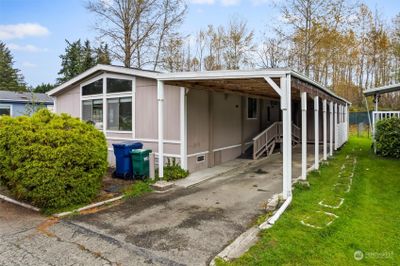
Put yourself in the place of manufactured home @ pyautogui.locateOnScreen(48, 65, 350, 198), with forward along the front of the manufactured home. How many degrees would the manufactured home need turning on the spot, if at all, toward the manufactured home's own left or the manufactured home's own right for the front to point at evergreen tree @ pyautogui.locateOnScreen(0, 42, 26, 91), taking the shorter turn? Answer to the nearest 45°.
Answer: approximately 90° to the manufactured home's own right

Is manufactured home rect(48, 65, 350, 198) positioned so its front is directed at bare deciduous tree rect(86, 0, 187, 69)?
no

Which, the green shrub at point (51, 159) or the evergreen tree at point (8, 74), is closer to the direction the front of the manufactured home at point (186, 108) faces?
the green shrub

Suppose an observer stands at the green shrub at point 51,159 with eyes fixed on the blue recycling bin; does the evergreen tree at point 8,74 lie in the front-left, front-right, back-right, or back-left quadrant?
front-left

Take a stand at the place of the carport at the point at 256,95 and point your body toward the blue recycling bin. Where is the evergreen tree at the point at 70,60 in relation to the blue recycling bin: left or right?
right

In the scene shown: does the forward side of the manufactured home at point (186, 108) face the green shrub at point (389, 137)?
no

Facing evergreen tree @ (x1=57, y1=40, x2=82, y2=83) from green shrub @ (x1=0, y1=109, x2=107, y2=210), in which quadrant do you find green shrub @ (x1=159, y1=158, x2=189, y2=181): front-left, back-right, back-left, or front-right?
front-right

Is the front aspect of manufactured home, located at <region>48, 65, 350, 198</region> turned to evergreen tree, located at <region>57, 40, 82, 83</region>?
no
